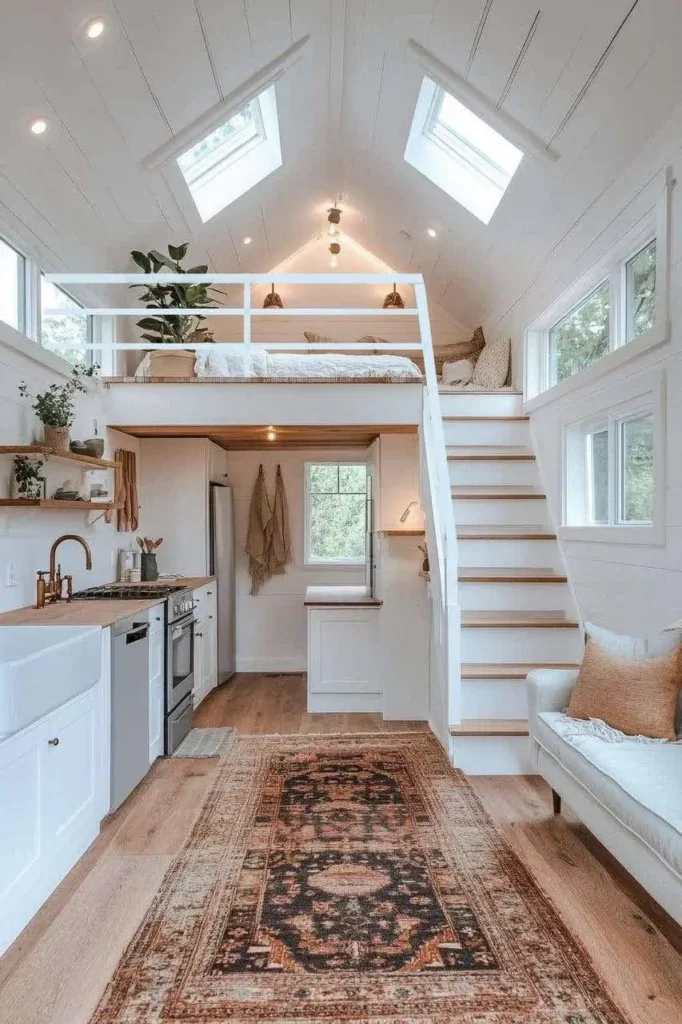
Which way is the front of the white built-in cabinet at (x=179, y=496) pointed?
to the viewer's right

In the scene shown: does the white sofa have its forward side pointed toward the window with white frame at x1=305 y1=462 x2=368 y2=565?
no

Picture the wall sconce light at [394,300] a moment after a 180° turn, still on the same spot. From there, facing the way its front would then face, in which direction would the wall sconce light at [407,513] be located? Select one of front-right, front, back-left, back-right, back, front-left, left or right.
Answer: back

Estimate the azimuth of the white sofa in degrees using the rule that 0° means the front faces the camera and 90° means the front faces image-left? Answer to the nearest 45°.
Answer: approximately 45°

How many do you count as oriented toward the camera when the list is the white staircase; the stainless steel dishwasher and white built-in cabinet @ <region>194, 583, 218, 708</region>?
1

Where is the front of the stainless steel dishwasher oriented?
to the viewer's right

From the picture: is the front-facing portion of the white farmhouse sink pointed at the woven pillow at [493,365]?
no

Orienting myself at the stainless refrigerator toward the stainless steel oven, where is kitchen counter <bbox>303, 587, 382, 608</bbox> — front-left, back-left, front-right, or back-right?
front-left

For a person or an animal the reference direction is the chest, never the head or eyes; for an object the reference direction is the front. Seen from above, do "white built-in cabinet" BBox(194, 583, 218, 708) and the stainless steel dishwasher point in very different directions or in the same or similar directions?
same or similar directions

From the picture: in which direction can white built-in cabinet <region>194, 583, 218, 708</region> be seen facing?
to the viewer's right

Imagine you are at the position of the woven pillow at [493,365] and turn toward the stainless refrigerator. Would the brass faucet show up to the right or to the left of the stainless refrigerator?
left

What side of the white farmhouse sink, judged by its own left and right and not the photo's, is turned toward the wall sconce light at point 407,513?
left

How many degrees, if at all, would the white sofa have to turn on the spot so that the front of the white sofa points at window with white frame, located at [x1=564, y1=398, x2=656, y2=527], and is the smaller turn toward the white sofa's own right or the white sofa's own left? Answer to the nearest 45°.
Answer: approximately 135° to the white sofa's own right

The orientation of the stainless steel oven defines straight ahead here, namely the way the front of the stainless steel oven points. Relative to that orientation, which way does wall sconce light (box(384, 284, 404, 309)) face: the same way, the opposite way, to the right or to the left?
to the right

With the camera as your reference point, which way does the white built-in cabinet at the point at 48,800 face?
facing the viewer and to the right of the viewer

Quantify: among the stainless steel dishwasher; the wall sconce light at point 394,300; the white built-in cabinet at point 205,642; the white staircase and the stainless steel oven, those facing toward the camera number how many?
2

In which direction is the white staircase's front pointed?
toward the camera

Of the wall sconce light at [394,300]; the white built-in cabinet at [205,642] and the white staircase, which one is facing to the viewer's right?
the white built-in cabinet
